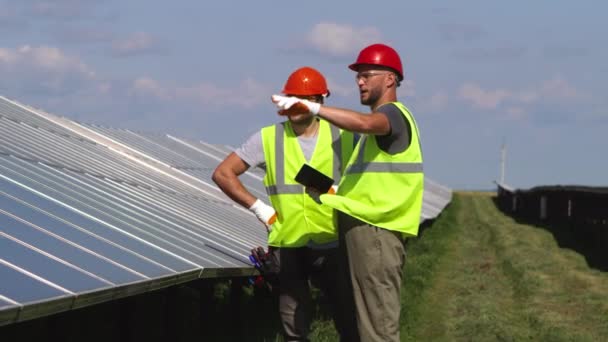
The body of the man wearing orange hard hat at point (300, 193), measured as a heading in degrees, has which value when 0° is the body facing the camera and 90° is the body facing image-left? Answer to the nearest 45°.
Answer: approximately 0°

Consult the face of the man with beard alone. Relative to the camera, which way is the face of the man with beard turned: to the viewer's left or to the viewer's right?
to the viewer's left

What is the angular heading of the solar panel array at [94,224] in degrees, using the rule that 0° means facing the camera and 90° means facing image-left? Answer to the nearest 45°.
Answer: approximately 315°

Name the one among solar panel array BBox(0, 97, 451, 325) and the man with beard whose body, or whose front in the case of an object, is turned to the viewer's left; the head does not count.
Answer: the man with beard

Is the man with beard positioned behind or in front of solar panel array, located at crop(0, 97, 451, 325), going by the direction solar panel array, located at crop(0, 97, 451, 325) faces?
in front

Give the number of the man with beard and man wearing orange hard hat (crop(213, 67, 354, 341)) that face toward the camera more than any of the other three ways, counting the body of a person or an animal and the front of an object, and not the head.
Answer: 1

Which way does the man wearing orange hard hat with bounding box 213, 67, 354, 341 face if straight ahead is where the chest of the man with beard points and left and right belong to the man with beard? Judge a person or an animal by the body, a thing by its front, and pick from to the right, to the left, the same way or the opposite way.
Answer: to the left

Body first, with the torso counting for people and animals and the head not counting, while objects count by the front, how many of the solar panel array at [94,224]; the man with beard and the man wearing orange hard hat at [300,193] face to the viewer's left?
1

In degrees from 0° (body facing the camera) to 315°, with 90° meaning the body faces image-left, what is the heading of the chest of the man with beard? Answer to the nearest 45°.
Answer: approximately 90°
